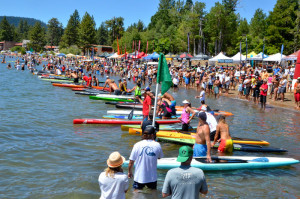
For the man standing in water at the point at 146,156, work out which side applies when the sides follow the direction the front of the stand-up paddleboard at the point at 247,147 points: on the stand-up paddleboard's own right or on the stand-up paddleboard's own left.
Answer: on the stand-up paddleboard's own left

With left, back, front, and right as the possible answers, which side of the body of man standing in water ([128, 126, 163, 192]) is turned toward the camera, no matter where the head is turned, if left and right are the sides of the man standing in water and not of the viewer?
back

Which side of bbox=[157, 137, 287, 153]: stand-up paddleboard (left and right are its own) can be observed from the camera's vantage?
left

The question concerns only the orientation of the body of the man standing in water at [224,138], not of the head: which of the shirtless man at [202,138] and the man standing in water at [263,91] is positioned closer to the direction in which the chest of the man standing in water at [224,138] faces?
the man standing in water

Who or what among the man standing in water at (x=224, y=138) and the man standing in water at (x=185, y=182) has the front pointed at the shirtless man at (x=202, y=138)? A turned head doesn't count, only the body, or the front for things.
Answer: the man standing in water at (x=185, y=182)

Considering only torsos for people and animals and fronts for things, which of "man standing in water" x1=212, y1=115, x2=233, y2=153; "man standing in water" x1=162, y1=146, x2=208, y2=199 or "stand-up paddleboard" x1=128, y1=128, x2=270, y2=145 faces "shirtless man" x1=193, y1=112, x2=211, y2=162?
"man standing in water" x1=162, y1=146, x2=208, y2=199

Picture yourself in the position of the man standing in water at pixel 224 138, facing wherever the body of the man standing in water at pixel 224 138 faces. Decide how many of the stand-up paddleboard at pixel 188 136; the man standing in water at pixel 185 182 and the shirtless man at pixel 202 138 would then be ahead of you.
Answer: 1

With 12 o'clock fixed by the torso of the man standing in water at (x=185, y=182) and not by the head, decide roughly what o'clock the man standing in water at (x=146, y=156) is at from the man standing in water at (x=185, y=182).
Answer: the man standing in water at (x=146, y=156) is roughly at 11 o'clock from the man standing in water at (x=185, y=182).

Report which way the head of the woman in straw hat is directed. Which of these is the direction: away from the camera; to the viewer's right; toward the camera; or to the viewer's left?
away from the camera

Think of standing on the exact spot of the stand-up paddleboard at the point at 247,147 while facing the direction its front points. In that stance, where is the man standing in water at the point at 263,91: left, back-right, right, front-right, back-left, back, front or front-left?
right

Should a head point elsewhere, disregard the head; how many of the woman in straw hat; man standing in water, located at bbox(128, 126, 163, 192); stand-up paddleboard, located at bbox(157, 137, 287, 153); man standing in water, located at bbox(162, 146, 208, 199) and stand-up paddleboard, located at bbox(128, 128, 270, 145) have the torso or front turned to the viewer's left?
2

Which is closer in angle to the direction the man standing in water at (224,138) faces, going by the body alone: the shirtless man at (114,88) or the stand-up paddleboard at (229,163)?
the shirtless man

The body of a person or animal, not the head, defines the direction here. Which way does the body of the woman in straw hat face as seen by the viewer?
away from the camera

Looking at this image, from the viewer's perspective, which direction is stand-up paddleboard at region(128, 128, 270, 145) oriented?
to the viewer's left

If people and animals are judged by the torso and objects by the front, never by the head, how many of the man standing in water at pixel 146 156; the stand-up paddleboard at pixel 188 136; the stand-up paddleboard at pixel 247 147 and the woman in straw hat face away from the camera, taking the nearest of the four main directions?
2

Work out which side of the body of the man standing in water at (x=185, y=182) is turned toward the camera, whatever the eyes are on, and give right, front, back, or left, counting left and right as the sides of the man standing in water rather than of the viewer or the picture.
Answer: back

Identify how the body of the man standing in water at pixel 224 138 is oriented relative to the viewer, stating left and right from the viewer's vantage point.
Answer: facing away from the viewer and to the left of the viewer
